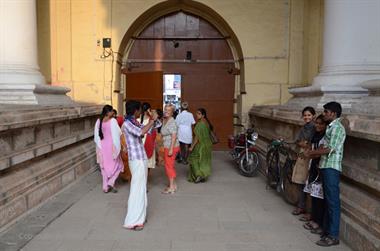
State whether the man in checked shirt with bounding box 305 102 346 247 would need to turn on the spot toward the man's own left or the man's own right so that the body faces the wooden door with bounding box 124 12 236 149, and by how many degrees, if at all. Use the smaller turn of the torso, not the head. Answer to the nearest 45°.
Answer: approximately 45° to the man's own right

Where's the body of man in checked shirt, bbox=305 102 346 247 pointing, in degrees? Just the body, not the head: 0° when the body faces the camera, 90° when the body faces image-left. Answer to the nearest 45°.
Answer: approximately 90°

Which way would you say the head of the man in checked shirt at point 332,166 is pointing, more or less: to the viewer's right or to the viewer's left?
to the viewer's left

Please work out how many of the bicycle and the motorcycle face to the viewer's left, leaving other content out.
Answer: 0

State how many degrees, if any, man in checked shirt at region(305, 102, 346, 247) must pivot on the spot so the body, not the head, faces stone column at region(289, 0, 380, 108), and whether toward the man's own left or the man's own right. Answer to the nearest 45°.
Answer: approximately 90° to the man's own right

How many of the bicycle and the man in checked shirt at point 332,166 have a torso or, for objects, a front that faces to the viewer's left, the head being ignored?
1

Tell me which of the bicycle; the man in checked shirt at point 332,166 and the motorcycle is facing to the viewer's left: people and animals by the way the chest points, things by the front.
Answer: the man in checked shirt

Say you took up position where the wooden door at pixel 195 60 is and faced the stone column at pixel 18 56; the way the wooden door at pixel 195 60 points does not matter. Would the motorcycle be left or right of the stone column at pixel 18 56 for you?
left

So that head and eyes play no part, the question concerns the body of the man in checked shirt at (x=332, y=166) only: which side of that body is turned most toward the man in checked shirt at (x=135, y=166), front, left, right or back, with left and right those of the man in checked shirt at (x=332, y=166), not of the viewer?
front

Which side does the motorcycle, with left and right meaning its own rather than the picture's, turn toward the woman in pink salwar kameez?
right
